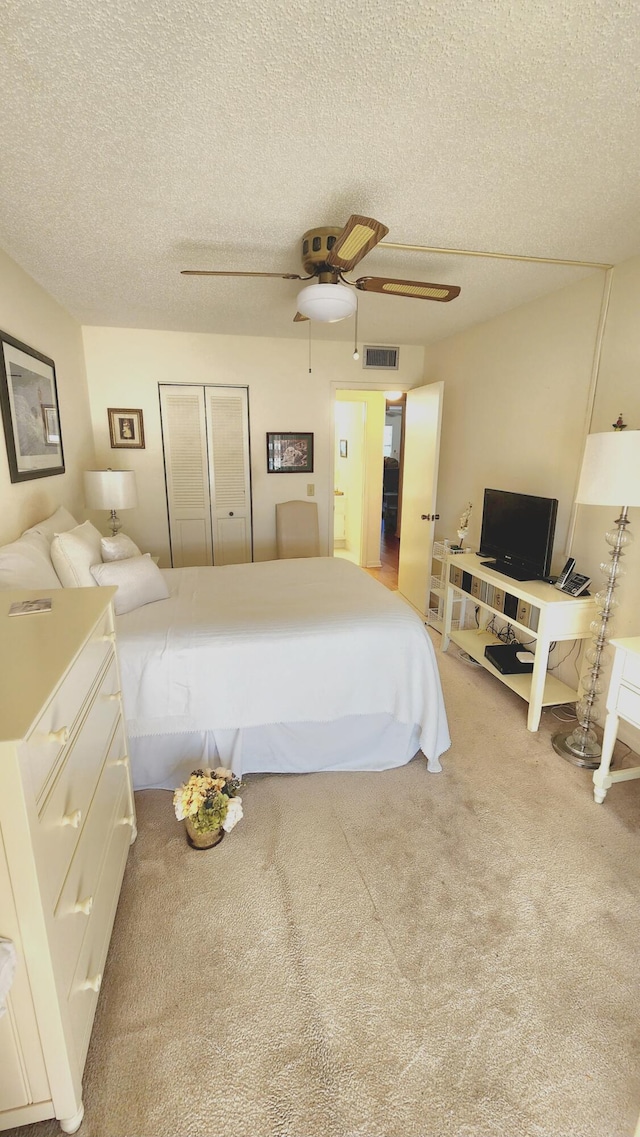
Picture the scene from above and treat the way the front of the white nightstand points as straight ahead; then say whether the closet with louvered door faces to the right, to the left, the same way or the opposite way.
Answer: to the left

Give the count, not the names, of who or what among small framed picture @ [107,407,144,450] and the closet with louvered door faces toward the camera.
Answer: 2

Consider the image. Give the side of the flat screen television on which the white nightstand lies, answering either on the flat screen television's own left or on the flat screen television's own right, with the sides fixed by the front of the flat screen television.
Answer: on the flat screen television's own left

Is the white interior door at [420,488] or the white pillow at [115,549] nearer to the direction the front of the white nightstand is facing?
the white pillow

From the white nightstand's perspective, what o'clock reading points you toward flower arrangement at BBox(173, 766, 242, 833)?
The flower arrangement is roughly at 12 o'clock from the white nightstand.

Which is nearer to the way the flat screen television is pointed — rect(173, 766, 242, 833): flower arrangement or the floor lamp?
the flower arrangement

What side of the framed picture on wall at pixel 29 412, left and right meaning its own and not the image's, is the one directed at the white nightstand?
front

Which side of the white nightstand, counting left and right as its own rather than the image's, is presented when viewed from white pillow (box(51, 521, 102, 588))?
front

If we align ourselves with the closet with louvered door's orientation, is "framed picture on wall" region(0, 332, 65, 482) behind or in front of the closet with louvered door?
in front

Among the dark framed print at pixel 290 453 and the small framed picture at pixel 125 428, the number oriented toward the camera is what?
2

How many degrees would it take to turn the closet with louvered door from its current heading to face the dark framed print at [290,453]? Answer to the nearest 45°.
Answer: approximately 90° to its left

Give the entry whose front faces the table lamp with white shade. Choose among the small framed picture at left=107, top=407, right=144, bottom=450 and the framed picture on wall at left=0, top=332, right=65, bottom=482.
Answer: the small framed picture
